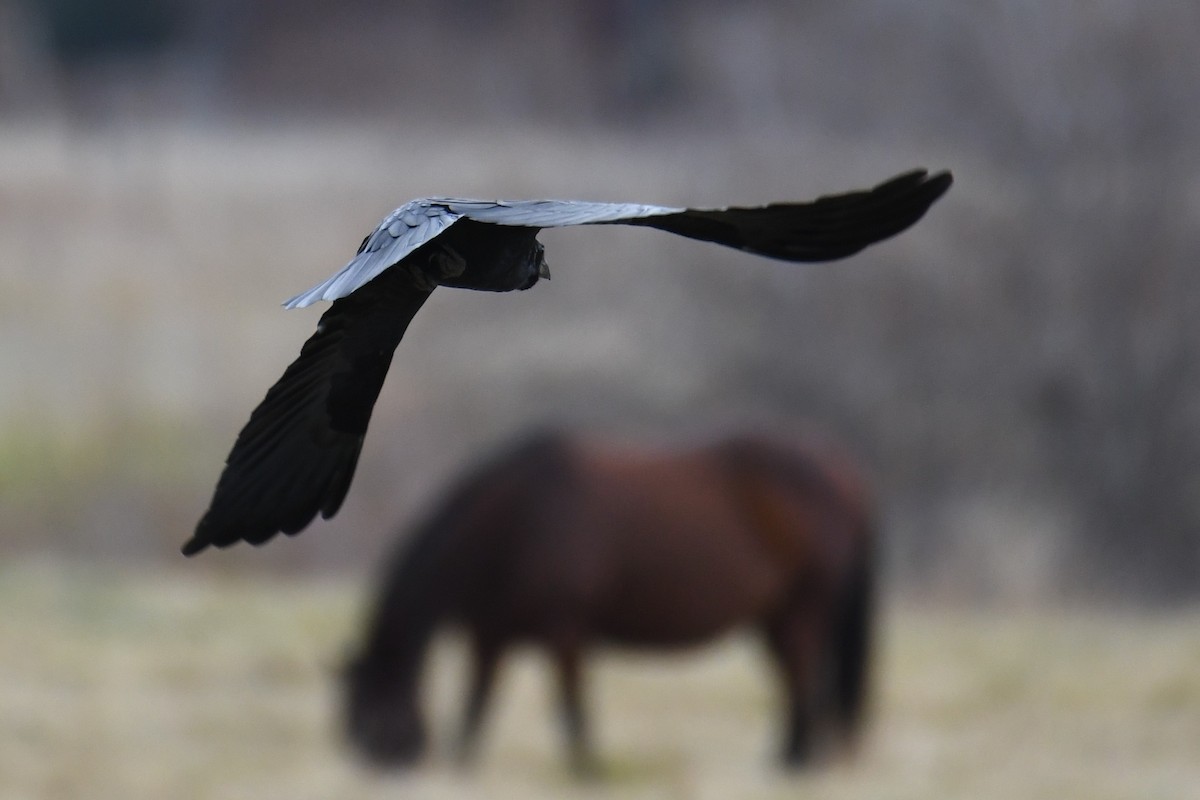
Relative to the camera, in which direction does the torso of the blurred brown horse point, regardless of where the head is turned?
to the viewer's left

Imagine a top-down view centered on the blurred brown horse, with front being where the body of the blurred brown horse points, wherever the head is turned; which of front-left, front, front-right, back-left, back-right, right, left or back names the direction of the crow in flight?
left
